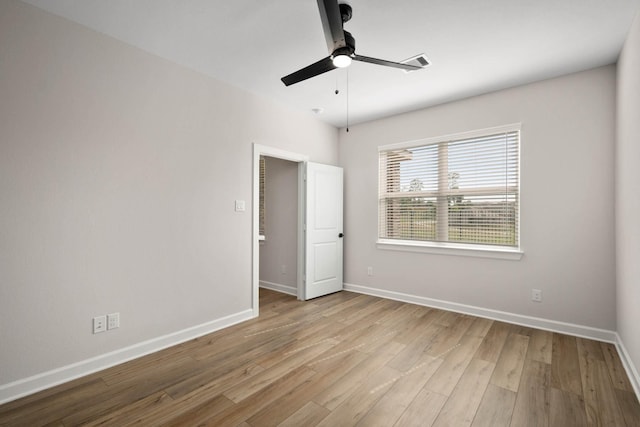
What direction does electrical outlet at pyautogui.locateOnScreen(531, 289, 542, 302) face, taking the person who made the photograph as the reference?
facing the viewer

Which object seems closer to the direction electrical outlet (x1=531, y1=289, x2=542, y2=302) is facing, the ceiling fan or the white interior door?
the ceiling fan

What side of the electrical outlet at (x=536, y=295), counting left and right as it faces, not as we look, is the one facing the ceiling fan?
front

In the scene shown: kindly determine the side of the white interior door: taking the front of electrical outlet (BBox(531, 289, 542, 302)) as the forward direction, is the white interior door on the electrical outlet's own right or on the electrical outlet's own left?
on the electrical outlet's own right
